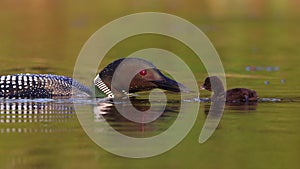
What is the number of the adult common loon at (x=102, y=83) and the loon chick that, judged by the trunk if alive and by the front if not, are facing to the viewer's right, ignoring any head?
1

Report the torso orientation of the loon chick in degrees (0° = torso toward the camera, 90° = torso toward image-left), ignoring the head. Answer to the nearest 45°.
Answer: approximately 90°

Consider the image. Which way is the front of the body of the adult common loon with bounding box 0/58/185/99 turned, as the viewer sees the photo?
to the viewer's right

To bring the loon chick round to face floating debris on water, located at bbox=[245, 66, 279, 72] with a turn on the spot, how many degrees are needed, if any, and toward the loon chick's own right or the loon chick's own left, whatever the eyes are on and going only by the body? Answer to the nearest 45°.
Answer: approximately 90° to the loon chick's own right

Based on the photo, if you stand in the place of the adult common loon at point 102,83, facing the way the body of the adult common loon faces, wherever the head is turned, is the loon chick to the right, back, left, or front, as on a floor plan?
front

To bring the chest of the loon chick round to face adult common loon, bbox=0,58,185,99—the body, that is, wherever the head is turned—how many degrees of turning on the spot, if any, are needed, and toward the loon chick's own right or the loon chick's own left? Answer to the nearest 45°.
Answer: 0° — it already faces it
